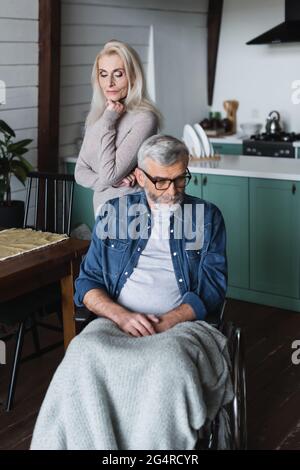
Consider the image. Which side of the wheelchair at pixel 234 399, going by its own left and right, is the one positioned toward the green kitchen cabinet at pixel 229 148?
back

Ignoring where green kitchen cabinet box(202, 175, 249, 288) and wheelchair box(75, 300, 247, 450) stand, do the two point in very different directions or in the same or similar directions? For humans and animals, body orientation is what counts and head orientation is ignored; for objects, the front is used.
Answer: same or similar directions

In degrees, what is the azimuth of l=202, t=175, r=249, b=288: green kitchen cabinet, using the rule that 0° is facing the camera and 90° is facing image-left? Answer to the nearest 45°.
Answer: approximately 0°

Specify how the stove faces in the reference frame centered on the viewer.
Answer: facing the viewer

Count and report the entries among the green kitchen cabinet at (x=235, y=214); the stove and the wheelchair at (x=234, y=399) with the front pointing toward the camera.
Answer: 3

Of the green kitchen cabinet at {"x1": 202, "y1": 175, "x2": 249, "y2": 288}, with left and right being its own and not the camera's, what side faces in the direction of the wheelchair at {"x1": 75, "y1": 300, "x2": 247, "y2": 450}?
front

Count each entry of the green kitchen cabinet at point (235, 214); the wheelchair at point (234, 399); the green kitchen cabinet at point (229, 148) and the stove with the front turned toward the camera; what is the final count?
4

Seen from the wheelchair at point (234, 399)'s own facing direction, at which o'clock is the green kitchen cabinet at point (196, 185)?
The green kitchen cabinet is roughly at 6 o'clock from the wheelchair.

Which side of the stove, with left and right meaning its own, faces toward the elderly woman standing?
front

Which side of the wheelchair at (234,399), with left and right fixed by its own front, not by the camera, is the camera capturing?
front

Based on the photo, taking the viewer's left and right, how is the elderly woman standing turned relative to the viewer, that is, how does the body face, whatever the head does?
facing the viewer and to the left of the viewer
